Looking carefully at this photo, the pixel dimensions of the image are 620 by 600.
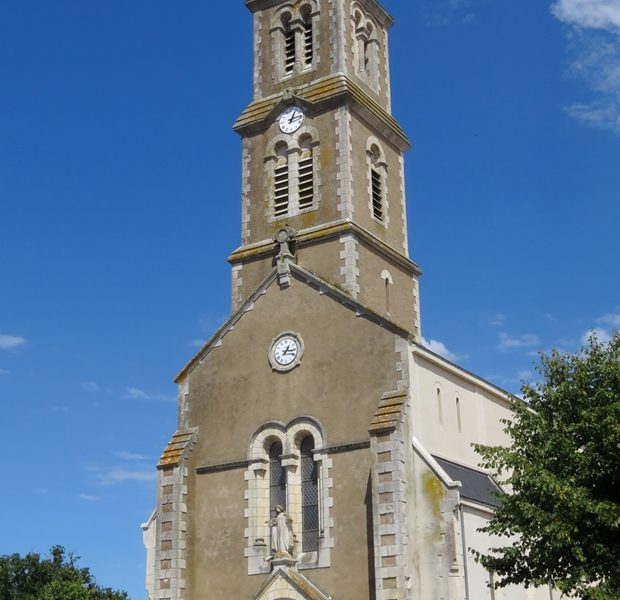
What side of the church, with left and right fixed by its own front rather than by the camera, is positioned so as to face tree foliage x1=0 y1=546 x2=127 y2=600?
right

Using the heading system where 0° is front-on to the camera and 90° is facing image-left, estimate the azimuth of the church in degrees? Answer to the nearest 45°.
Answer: approximately 45°

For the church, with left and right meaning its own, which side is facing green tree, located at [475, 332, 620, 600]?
left
